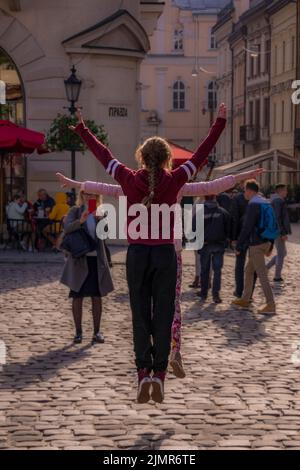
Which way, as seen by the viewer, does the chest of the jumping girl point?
away from the camera

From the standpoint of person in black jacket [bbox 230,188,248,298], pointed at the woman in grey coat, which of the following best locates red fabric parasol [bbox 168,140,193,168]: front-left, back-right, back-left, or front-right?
back-right

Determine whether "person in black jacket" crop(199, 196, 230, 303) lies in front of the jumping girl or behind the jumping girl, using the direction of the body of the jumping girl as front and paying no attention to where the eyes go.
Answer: in front

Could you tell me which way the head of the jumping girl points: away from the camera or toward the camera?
away from the camera

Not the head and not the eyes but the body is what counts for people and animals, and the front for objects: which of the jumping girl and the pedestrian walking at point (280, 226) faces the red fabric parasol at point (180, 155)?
the jumping girl

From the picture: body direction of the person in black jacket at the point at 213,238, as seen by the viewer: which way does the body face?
away from the camera

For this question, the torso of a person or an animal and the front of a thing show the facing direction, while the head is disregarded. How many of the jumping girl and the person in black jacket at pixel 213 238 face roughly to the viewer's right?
0

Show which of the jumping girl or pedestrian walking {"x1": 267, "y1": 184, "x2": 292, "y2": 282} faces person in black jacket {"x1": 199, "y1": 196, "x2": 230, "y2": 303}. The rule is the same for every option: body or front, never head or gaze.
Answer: the jumping girl

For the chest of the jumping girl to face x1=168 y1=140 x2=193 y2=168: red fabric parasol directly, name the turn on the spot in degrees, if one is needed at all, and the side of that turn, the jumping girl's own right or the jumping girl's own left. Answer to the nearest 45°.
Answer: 0° — they already face it

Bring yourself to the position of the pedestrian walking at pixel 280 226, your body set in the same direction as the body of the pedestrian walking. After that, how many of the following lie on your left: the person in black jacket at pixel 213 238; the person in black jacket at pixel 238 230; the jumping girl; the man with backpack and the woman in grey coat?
0

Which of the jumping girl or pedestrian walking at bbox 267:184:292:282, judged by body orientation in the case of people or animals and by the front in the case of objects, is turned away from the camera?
the jumping girl

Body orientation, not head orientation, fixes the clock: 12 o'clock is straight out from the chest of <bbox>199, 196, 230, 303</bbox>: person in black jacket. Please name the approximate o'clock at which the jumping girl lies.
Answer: The jumping girl is roughly at 6 o'clock from the person in black jacket.

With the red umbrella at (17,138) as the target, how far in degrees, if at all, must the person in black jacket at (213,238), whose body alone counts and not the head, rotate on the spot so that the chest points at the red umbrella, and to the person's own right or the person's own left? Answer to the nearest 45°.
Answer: approximately 45° to the person's own left
